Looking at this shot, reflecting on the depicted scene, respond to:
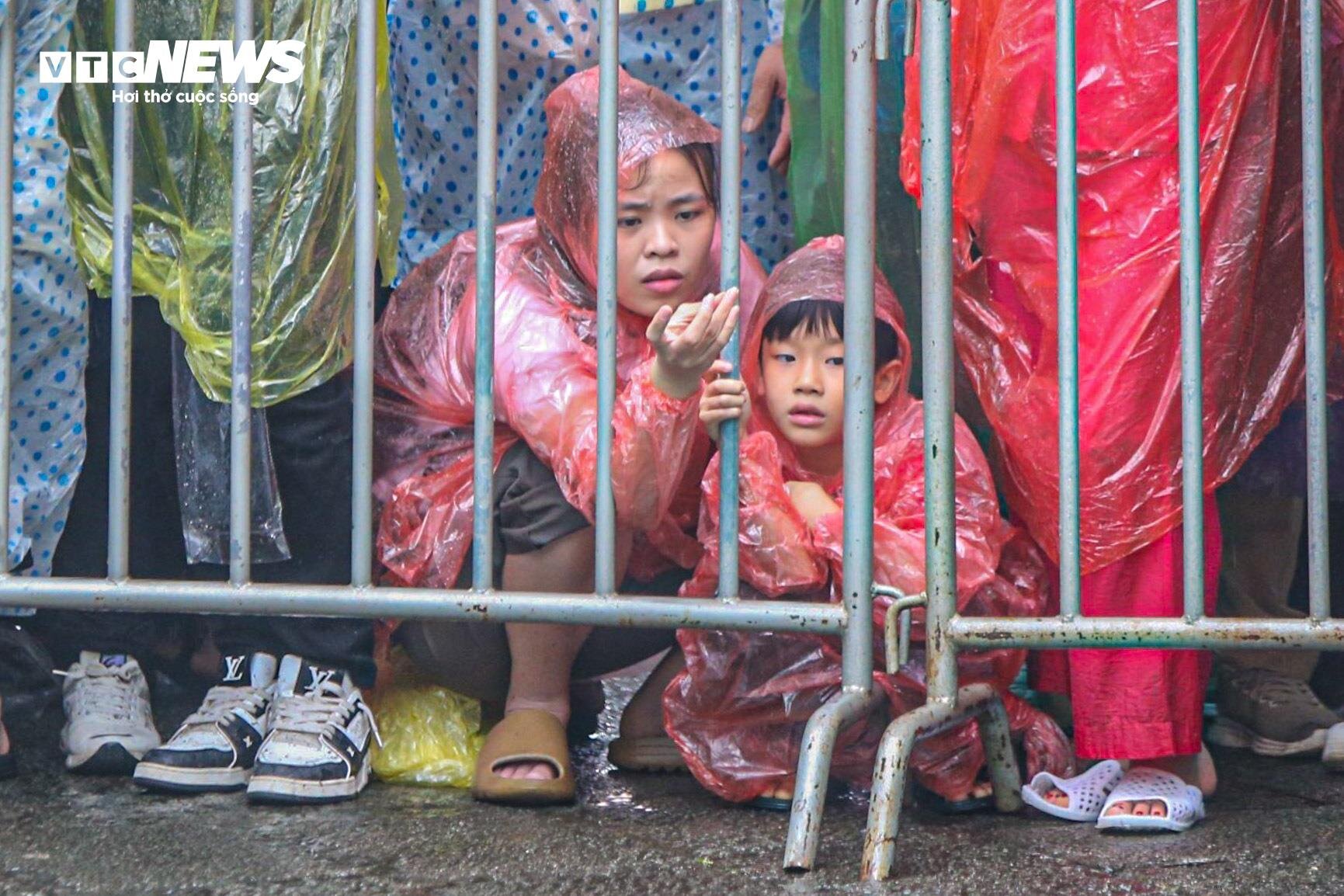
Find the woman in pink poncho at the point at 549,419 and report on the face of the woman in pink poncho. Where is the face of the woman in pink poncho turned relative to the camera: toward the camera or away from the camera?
toward the camera

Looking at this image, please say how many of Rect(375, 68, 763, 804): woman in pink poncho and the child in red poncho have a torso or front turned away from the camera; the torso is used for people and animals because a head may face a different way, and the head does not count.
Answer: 0

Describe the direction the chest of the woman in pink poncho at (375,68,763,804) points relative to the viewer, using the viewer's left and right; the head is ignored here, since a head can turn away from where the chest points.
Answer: facing the viewer and to the right of the viewer

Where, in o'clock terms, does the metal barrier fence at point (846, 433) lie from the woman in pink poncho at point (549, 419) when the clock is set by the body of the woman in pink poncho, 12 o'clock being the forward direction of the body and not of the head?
The metal barrier fence is roughly at 12 o'clock from the woman in pink poncho.

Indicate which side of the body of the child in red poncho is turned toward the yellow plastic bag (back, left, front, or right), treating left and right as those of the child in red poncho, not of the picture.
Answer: right

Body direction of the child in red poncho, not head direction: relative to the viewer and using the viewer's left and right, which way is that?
facing the viewer
